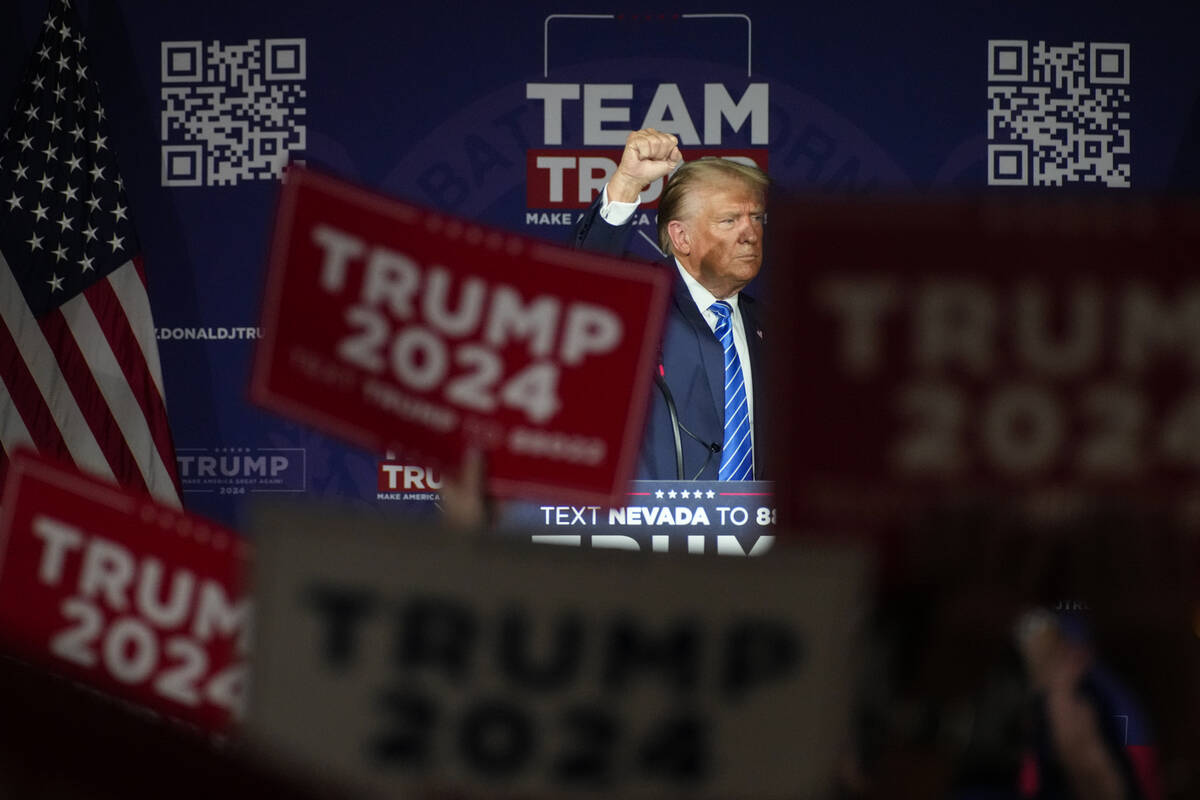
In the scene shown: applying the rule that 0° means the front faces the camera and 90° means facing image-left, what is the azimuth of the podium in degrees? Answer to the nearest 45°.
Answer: approximately 0°

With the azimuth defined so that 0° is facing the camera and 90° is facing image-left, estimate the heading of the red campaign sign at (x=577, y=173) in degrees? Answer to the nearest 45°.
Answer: approximately 0°

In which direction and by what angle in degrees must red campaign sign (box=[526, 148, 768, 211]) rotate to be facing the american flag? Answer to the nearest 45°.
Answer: approximately 90° to its right

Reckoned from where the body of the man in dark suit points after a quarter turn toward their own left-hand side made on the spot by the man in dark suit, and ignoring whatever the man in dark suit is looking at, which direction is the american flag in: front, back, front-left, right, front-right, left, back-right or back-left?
back-left

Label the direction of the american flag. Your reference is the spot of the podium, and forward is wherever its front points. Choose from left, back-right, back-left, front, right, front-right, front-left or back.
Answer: right

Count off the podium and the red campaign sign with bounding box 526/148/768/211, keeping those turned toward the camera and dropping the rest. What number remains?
2

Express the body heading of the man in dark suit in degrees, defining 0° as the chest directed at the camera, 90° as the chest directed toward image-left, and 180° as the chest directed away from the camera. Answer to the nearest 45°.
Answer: approximately 315°

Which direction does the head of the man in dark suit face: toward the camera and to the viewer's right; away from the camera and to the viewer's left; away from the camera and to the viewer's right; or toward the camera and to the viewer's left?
toward the camera and to the viewer's right
